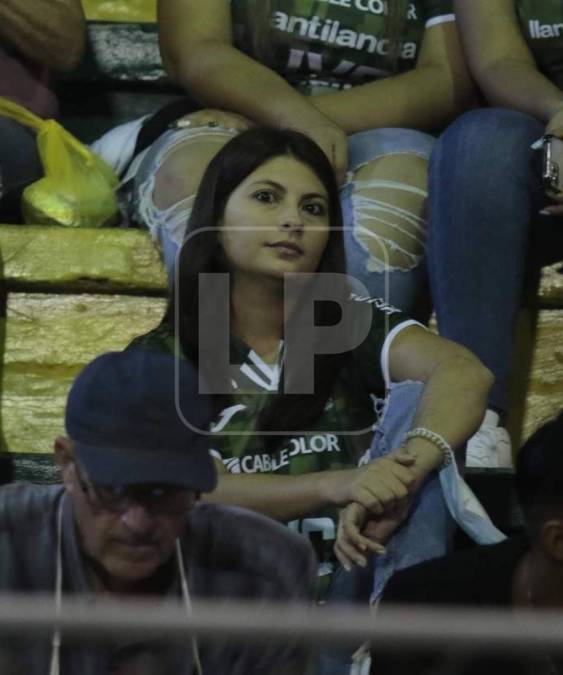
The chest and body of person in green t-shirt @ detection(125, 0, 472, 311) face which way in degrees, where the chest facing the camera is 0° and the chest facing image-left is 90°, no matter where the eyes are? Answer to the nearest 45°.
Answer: approximately 0°

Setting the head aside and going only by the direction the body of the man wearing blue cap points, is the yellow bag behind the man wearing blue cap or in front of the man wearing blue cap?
behind

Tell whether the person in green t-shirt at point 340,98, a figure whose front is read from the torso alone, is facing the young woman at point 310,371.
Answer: yes

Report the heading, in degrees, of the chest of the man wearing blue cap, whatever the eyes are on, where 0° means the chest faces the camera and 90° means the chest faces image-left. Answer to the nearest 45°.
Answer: approximately 0°

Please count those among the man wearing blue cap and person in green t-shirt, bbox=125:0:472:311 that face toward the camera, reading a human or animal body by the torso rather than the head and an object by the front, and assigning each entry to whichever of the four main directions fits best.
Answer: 2

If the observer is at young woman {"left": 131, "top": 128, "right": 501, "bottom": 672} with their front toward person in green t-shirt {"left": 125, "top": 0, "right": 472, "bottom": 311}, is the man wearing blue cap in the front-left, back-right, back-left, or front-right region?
back-left
